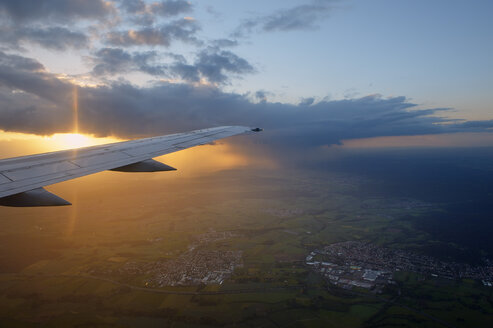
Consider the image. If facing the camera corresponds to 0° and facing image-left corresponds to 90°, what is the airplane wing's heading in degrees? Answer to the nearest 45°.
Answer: approximately 135°

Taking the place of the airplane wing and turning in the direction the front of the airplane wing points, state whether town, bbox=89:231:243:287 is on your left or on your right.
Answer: on your right
